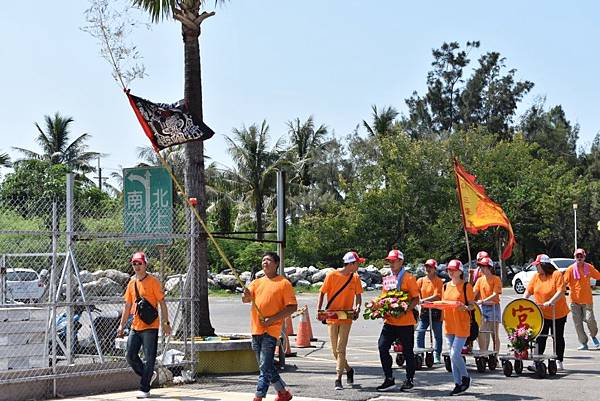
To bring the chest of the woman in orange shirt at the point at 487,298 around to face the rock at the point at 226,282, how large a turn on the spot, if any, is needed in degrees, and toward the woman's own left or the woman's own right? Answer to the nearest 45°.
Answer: approximately 90° to the woman's own right

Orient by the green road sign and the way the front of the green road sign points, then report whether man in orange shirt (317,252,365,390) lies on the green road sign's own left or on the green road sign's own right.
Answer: on the green road sign's own left

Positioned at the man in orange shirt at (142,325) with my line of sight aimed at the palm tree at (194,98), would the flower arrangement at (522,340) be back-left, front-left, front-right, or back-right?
front-right

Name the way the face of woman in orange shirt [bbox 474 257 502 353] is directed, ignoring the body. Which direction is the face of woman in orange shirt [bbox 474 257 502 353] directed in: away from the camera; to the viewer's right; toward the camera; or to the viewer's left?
toward the camera

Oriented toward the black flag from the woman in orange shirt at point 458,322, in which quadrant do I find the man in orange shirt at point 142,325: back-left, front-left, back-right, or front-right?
front-left

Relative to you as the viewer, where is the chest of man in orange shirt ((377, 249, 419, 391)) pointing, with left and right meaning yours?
facing the viewer and to the left of the viewer

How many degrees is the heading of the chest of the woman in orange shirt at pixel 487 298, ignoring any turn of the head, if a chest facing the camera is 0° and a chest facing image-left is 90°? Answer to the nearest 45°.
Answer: approximately 45°

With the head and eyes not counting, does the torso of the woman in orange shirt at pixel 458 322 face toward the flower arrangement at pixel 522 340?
no

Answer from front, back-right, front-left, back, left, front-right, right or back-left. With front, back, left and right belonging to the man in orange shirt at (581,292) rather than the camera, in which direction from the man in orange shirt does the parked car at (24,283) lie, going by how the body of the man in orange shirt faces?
right

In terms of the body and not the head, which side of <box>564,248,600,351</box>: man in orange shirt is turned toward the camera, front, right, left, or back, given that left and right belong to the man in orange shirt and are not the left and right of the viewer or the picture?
front

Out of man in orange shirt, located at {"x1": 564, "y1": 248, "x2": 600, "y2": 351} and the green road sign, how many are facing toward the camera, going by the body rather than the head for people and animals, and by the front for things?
2

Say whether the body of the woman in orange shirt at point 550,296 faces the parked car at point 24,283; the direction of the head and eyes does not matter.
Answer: no

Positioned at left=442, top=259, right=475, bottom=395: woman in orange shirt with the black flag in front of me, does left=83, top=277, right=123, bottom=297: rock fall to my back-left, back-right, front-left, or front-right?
front-right

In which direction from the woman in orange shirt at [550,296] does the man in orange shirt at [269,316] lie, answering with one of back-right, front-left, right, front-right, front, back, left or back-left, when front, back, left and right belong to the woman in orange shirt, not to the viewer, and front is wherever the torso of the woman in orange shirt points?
front

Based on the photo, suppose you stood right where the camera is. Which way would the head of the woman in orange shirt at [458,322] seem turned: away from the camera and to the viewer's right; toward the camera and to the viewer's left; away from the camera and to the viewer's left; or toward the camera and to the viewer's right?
toward the camera and to the viewer's left

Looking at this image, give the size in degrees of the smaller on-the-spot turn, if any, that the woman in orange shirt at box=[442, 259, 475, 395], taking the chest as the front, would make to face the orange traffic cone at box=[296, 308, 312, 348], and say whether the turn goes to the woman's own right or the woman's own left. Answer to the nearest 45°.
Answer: approximately 90° to the woman's own right

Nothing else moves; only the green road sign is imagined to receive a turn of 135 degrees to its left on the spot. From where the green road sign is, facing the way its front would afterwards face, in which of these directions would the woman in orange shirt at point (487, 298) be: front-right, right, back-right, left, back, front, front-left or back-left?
front-right

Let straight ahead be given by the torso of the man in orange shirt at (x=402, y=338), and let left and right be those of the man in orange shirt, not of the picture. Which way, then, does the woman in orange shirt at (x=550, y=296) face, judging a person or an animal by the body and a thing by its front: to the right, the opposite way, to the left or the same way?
the same way

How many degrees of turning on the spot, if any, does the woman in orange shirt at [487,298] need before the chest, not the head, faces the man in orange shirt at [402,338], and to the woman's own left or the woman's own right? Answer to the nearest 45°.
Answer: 0° — they already face them

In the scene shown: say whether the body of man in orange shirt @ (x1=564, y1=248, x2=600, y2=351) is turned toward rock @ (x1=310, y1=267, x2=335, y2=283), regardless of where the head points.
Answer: no
